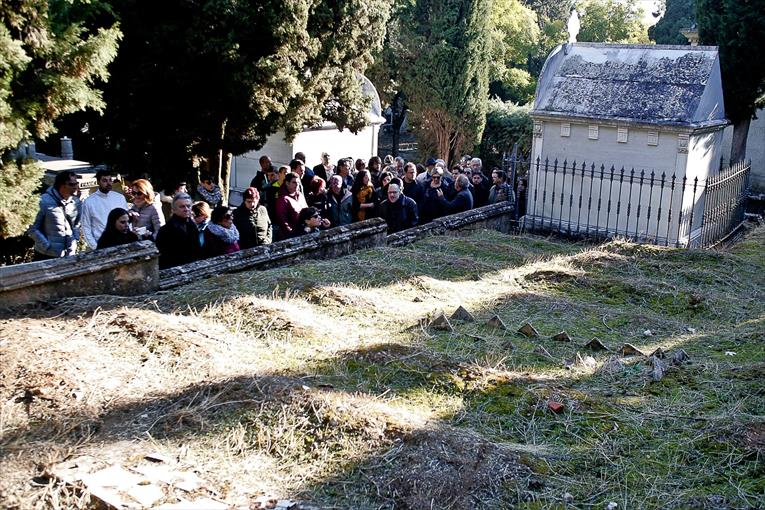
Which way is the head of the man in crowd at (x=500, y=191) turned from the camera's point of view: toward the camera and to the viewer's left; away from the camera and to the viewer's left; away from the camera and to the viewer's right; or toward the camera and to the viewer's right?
toward the camera and to the viewer's left

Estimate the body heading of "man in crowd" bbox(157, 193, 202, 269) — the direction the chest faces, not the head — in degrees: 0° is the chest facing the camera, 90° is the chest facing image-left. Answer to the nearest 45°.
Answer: approximately 315°

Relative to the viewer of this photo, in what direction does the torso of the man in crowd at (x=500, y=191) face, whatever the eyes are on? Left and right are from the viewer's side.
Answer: facing the viewer and to the left of the viewer

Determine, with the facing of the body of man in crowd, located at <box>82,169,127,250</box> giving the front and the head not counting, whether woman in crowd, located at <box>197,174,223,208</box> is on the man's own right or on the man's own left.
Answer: on the man's own left

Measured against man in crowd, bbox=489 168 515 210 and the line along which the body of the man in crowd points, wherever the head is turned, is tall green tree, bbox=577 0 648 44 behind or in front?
behind

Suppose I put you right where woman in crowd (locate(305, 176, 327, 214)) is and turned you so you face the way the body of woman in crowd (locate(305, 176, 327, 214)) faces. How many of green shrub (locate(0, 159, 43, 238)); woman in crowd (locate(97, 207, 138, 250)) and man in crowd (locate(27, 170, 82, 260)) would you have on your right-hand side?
3

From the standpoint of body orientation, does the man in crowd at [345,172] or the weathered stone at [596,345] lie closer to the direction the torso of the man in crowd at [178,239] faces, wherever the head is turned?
the weathered stone

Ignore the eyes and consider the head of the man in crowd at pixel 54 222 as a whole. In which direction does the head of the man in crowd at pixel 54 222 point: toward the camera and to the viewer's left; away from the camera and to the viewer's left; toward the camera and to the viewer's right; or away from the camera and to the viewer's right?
toward the camera and to the viewer's right

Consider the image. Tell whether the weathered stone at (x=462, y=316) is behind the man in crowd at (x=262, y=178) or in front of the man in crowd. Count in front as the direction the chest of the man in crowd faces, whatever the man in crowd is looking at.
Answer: in front

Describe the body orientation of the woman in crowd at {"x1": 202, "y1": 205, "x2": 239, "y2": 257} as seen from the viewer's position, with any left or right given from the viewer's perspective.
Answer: facing the viewer and to the right of the viewer

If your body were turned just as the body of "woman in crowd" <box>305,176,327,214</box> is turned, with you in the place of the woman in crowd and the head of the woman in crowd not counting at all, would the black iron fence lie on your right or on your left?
on your left

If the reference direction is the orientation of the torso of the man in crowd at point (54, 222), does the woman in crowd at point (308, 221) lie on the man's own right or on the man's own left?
on the man's own left
